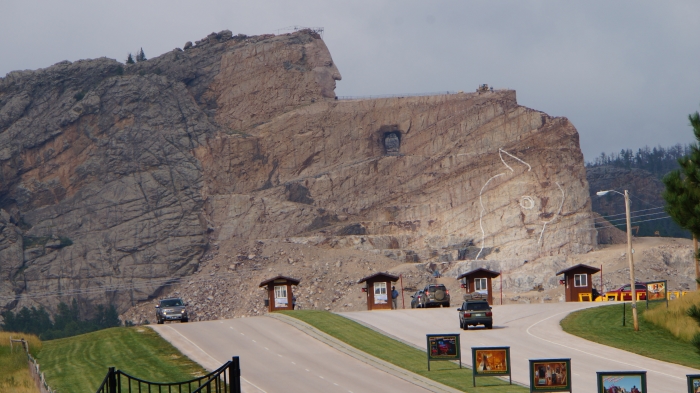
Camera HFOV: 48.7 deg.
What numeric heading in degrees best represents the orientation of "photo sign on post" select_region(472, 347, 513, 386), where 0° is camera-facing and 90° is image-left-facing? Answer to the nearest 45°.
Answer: approximately 0°

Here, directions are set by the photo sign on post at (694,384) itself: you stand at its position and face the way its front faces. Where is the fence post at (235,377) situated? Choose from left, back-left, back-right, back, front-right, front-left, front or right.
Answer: front-right

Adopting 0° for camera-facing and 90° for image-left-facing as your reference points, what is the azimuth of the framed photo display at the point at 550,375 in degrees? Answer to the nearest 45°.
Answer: approximately 0°

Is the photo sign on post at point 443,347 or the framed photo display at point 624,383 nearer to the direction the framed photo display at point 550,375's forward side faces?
the framed photo display

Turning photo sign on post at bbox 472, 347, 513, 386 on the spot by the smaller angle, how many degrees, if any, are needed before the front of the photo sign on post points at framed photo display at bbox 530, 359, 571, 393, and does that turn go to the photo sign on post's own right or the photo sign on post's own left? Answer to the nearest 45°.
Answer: approximately 45° to the photo sign on post's own left

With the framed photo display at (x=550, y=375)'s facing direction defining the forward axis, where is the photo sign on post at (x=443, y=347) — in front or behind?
behind

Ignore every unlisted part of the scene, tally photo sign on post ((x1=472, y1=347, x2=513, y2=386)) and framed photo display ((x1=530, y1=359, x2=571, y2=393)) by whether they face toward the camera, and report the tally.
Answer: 2

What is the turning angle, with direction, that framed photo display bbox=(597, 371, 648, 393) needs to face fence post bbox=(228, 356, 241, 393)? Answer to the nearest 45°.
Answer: approximately 45° to its right
